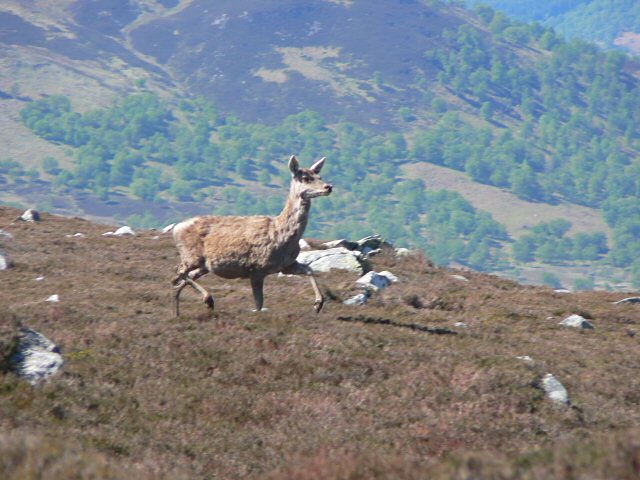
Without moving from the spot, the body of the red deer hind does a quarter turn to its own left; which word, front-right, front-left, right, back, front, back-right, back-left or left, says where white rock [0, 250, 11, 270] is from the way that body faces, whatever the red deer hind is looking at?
front-left

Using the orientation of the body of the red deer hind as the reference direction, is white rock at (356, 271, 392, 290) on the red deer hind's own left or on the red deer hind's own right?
on the red deer hind's own left

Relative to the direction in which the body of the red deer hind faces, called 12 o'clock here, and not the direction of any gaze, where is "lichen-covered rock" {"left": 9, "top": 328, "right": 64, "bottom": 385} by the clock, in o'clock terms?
The lichen-covered rock is roughly at 4 o'clock from the red deer hind.

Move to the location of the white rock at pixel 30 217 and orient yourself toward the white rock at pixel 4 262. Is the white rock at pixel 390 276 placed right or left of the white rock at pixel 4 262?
left

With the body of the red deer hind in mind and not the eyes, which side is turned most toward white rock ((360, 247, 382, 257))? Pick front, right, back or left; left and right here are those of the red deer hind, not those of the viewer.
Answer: left

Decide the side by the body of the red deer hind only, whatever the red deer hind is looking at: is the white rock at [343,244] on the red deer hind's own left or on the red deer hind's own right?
on the red deer hind's own left

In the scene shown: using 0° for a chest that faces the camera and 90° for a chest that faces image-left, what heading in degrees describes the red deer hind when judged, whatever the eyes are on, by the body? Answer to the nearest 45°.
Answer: approximately 270°

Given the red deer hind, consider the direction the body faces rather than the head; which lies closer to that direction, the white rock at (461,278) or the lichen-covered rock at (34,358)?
the white rock

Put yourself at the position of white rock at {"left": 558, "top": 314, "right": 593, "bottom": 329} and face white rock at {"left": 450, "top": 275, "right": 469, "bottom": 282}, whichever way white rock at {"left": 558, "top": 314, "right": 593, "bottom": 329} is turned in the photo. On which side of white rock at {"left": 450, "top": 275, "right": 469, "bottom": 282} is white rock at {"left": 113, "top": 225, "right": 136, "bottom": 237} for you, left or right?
left
